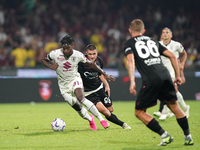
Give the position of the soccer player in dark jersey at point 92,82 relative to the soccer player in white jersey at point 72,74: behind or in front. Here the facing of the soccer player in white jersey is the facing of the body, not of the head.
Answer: behind

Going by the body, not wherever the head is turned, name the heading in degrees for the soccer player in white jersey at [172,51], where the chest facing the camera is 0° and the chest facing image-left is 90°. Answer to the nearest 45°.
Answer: approximately 45°

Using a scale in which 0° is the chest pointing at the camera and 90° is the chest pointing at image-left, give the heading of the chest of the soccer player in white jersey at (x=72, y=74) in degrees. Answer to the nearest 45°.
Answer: approximately 0°

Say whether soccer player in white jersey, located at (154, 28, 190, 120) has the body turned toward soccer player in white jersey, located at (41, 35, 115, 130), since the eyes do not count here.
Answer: yes

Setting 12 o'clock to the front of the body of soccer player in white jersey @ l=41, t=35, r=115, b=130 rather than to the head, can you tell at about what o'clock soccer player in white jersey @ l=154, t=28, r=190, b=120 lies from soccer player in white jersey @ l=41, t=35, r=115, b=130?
soccer player in white jersey @ l=154, t=28, r=190, b=120 is roughly at 8 o'clock from soccer player in white jersey @ l=41, t=35, r=115, b=130.

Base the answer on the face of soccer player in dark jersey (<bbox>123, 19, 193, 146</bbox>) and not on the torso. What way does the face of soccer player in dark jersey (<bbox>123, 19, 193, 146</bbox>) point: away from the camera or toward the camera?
away from the camera

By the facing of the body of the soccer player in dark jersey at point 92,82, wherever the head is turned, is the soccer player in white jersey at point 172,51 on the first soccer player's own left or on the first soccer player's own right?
on the first soccer player's own left

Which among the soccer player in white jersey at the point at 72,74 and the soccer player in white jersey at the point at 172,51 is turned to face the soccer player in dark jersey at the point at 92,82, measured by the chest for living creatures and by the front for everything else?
the soccer player in white jersey at the point at 172,51

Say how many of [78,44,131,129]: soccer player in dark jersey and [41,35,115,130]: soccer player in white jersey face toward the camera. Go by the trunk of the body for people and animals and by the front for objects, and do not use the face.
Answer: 2

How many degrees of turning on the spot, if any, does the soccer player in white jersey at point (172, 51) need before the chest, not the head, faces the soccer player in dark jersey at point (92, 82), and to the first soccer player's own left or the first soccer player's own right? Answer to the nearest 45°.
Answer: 0° — they already face them

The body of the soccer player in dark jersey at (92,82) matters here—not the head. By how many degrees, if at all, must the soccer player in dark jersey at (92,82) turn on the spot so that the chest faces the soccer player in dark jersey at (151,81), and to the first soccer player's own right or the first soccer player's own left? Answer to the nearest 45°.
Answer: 0° — they already face them
